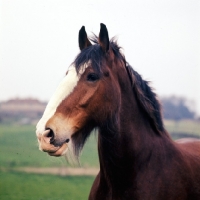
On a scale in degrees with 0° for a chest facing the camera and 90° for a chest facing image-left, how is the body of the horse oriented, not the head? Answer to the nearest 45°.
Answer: approximately 45°

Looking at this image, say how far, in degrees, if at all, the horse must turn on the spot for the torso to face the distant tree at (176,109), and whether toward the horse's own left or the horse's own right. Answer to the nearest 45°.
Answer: approximately 135° to the horse's own right
